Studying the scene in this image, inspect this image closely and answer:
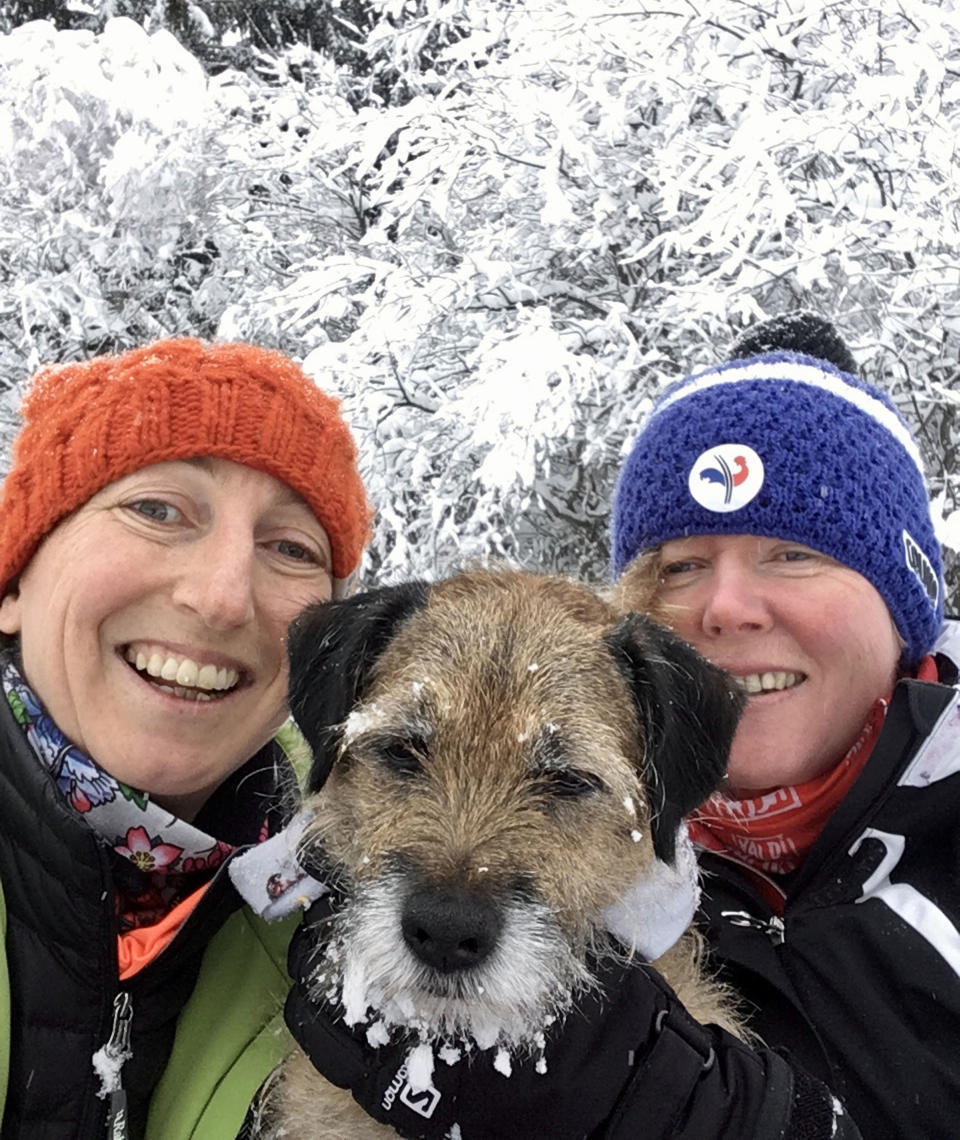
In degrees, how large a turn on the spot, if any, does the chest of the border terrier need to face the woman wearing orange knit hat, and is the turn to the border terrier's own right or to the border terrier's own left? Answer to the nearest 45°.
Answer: approximately 90° to the border terrier's own right

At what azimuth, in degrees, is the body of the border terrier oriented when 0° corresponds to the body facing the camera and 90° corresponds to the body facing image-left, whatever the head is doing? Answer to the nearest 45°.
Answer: approximately 0°
